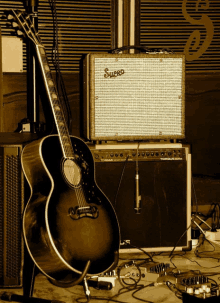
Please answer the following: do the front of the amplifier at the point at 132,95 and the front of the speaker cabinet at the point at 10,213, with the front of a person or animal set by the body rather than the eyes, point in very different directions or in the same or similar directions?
same or similar directions

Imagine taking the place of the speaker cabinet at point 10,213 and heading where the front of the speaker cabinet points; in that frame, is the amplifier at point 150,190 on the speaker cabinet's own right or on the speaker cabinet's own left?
on the speaker cabinet's own left

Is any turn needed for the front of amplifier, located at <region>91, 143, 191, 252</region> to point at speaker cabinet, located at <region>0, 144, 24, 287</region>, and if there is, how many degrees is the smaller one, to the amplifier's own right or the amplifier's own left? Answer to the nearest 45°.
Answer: approximately 45° to the amplifier's own right

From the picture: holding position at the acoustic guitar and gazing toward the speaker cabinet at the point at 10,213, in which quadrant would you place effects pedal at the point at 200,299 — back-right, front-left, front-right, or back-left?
back-left

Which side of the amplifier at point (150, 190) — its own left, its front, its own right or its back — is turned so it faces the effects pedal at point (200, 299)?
front

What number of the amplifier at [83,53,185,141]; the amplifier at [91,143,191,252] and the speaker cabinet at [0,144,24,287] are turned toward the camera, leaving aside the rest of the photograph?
3

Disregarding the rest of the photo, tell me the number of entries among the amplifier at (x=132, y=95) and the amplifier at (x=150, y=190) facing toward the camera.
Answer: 2

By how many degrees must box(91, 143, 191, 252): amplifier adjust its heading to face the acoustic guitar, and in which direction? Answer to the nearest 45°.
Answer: approximately 45° to its right

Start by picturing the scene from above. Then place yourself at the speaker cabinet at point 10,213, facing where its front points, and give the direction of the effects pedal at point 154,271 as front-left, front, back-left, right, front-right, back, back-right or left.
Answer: left

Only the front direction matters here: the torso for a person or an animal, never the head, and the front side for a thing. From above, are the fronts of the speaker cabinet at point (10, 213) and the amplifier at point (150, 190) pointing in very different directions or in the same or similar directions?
same or similar directions

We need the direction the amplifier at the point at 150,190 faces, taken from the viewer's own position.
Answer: facing the viewer

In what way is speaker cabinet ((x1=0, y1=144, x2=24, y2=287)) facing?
toward the camera
